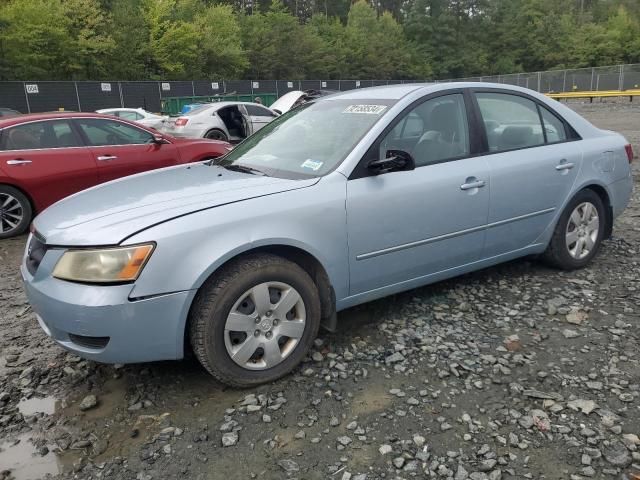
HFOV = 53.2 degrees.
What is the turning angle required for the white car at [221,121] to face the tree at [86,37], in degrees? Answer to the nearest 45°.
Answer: approximately 45° to its left

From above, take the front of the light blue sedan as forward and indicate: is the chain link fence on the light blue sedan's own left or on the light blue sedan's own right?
on the light blue sedan's own right

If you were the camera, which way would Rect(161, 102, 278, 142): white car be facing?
facing away from the viewer and to the right of the viewer

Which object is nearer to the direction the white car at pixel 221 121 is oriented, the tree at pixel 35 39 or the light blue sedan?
the tree

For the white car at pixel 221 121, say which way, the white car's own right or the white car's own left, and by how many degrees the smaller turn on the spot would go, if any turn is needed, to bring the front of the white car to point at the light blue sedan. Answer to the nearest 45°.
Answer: approximately 135° to the white car's own right

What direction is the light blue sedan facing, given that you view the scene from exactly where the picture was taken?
facing the viewer and to the left of the viewer

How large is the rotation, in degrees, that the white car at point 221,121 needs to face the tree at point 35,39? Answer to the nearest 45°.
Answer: approximately 90° to its left

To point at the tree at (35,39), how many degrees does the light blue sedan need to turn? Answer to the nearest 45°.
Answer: approximately 90° to its right

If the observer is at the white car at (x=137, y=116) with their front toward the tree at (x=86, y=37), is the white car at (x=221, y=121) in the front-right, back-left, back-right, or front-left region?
back-right

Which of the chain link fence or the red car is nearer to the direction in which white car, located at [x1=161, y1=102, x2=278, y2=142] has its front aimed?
the chain link fence

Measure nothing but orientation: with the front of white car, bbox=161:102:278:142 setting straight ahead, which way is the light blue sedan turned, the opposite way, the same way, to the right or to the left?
the opposite way
